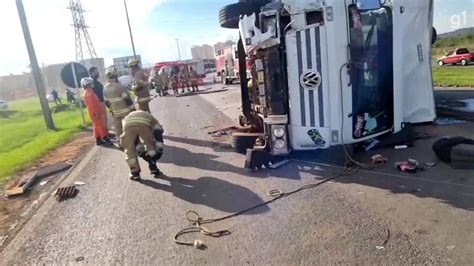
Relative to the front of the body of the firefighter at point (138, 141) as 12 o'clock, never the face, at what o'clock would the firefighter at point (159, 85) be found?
the firefighter at point (159, 85) is roughly at 12 o'clock from the firefighter at point (138, 141).

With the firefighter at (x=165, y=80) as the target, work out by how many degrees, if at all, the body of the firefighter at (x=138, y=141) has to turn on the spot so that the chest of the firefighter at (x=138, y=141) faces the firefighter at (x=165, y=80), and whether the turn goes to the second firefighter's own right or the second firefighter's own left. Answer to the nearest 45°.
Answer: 0° — they already face them

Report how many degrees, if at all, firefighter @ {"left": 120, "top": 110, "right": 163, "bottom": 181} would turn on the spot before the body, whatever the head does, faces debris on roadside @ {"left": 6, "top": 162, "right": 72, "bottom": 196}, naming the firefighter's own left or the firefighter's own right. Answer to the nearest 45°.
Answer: approximately 45° to the firefighter's own left

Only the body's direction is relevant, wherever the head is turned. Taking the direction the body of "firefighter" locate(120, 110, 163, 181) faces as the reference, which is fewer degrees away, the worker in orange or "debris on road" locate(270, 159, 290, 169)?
the worker in orange

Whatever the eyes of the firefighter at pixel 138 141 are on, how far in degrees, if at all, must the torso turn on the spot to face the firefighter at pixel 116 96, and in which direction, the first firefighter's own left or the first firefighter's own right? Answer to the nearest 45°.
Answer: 0° — they already face them

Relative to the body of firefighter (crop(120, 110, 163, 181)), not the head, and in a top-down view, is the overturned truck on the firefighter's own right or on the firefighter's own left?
on the firefighter's own right

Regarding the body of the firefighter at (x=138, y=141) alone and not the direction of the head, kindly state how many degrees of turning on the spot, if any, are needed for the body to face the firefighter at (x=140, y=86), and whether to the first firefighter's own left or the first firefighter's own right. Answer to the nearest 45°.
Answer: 0° — they already face them

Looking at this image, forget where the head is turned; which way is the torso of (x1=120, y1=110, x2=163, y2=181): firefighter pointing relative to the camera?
away from the camera

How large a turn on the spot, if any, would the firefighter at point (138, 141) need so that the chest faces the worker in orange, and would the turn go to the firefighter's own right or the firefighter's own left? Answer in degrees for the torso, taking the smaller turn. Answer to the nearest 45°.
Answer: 0° — they already face them
